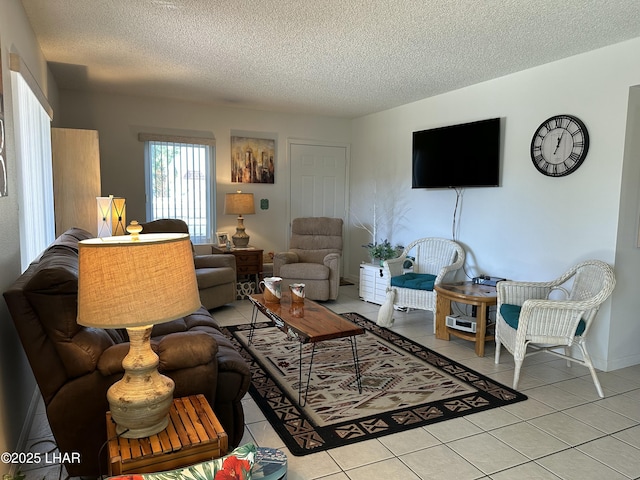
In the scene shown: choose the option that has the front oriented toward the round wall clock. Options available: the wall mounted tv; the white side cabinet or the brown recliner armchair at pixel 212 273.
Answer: the brown recliner armchair

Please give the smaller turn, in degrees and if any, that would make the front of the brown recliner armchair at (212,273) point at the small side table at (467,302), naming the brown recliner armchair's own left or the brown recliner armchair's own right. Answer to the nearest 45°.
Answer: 0° — it already faces it

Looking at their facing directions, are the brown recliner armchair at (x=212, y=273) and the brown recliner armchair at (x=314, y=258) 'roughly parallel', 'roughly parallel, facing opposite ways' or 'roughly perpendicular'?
roughly perpendicular

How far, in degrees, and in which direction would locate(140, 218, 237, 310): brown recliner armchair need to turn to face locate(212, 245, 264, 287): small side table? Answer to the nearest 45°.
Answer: approximately 90° to its left

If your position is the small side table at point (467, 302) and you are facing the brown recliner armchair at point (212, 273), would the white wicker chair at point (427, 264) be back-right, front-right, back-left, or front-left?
front-right

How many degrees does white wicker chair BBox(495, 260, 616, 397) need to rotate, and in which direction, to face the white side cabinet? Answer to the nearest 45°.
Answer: approximately 45° to its right

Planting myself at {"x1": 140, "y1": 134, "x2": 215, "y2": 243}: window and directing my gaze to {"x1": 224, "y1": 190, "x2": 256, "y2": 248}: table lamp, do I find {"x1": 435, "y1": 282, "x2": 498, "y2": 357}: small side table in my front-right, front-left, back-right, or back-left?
front-right

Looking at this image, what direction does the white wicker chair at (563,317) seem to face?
to the viewer's left

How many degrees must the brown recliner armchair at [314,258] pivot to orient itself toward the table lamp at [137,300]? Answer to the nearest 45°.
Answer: approximately 45° to its left

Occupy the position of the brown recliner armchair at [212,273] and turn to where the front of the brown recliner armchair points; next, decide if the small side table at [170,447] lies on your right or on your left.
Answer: on your right

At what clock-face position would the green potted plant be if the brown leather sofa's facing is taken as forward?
The green potted plant is roughly at 11 o'clock from the brown leather sofa.

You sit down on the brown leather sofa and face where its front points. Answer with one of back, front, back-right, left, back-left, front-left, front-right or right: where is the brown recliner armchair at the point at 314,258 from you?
front-left

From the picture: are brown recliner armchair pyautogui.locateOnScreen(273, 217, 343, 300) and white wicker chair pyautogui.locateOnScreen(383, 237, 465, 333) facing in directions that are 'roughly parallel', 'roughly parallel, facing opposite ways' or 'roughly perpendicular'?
roughly parallel

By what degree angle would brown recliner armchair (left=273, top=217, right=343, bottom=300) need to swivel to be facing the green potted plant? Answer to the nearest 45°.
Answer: approximately 135° to its left

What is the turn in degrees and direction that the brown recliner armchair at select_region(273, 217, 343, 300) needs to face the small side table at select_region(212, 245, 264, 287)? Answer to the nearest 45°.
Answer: approximately 45° to its right

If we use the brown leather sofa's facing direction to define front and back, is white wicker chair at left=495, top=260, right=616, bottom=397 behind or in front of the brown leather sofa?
in front

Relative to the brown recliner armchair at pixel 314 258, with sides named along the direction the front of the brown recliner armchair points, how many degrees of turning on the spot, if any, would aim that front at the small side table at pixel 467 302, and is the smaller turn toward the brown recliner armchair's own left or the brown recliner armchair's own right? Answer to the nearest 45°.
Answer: approximately 90° to the brown recliner armchair's own left
